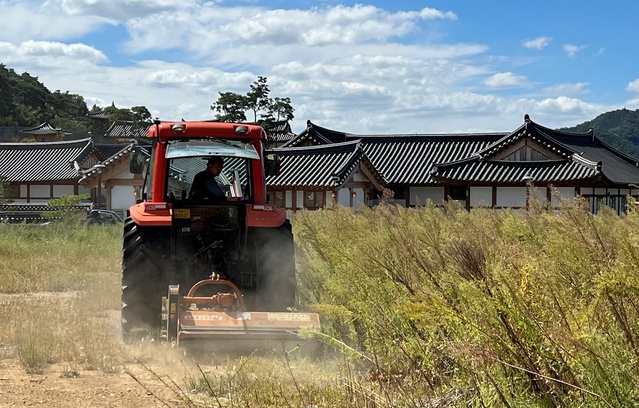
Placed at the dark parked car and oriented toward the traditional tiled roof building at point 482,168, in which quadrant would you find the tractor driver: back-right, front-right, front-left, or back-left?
front-right

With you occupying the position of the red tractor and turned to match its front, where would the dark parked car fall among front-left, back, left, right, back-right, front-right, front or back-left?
front

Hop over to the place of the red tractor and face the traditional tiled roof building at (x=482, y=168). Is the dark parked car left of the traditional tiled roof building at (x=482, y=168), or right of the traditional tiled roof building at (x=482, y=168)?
left

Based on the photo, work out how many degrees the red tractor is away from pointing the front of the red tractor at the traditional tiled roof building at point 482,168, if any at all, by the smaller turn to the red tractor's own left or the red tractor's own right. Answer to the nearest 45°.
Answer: approximately 45° to the red tractor's own right

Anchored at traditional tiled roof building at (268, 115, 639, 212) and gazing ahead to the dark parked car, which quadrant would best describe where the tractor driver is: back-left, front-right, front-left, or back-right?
front-left

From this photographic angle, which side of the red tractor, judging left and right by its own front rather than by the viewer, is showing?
back
